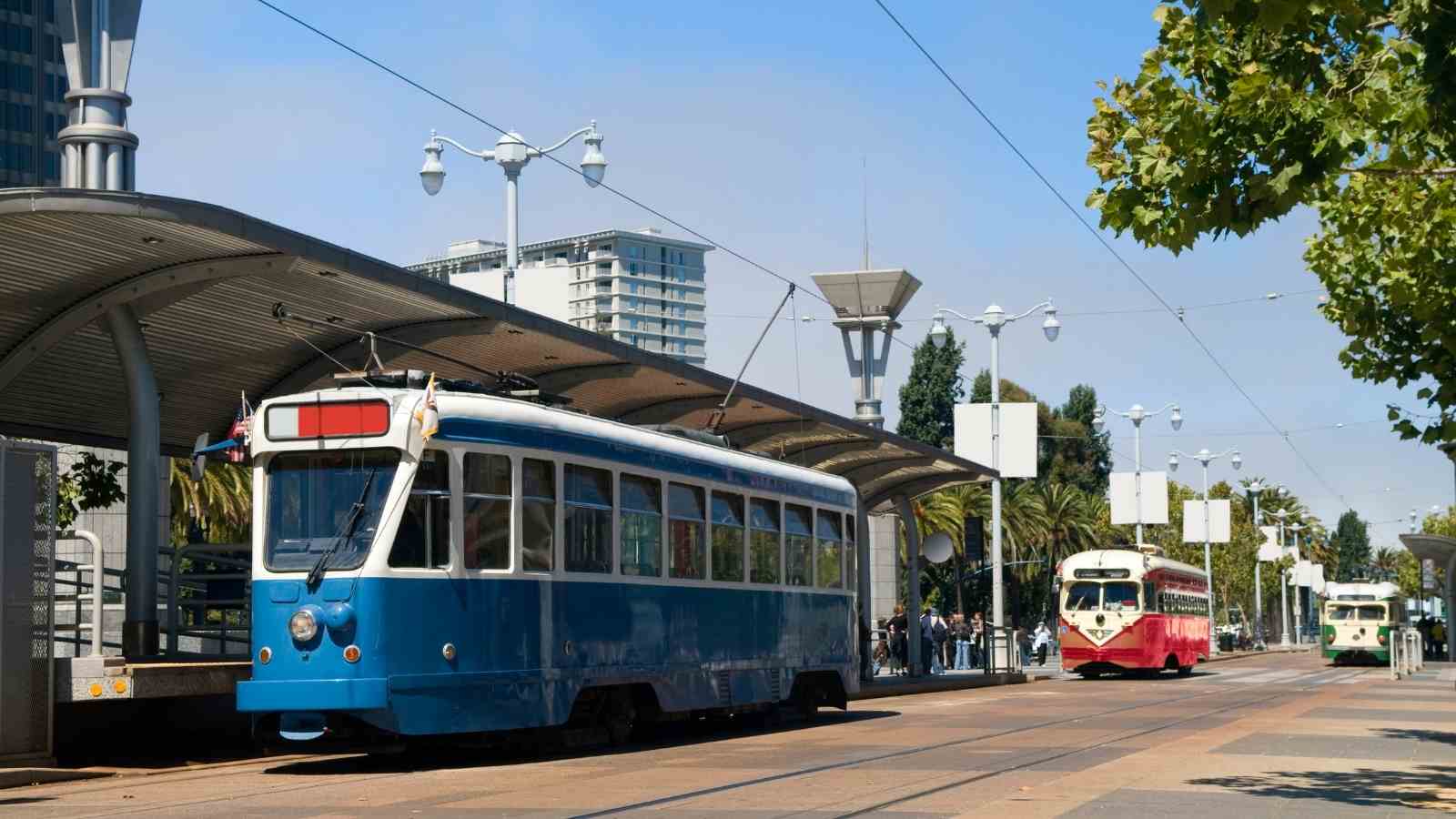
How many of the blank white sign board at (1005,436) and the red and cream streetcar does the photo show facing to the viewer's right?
0

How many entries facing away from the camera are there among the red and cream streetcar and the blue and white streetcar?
0

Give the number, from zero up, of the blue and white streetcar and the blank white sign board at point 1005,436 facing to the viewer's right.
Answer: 0

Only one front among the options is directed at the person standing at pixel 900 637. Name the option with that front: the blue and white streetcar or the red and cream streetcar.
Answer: the red and cream streetcar

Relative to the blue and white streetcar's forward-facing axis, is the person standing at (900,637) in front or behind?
behind

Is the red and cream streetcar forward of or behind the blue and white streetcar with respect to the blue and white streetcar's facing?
behind

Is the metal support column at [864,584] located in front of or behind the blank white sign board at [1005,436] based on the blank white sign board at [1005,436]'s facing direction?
in front

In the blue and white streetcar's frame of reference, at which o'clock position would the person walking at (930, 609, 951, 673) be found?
The person walking is roughly at 5 o'clock from the blue and white streetcar.

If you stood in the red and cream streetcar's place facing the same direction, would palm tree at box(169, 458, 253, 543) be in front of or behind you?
in front

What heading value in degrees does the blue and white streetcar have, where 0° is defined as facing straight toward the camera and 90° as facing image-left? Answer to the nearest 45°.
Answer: approximately 45°

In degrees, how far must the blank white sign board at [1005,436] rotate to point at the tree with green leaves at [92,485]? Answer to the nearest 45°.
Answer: approximately 45° to its right
